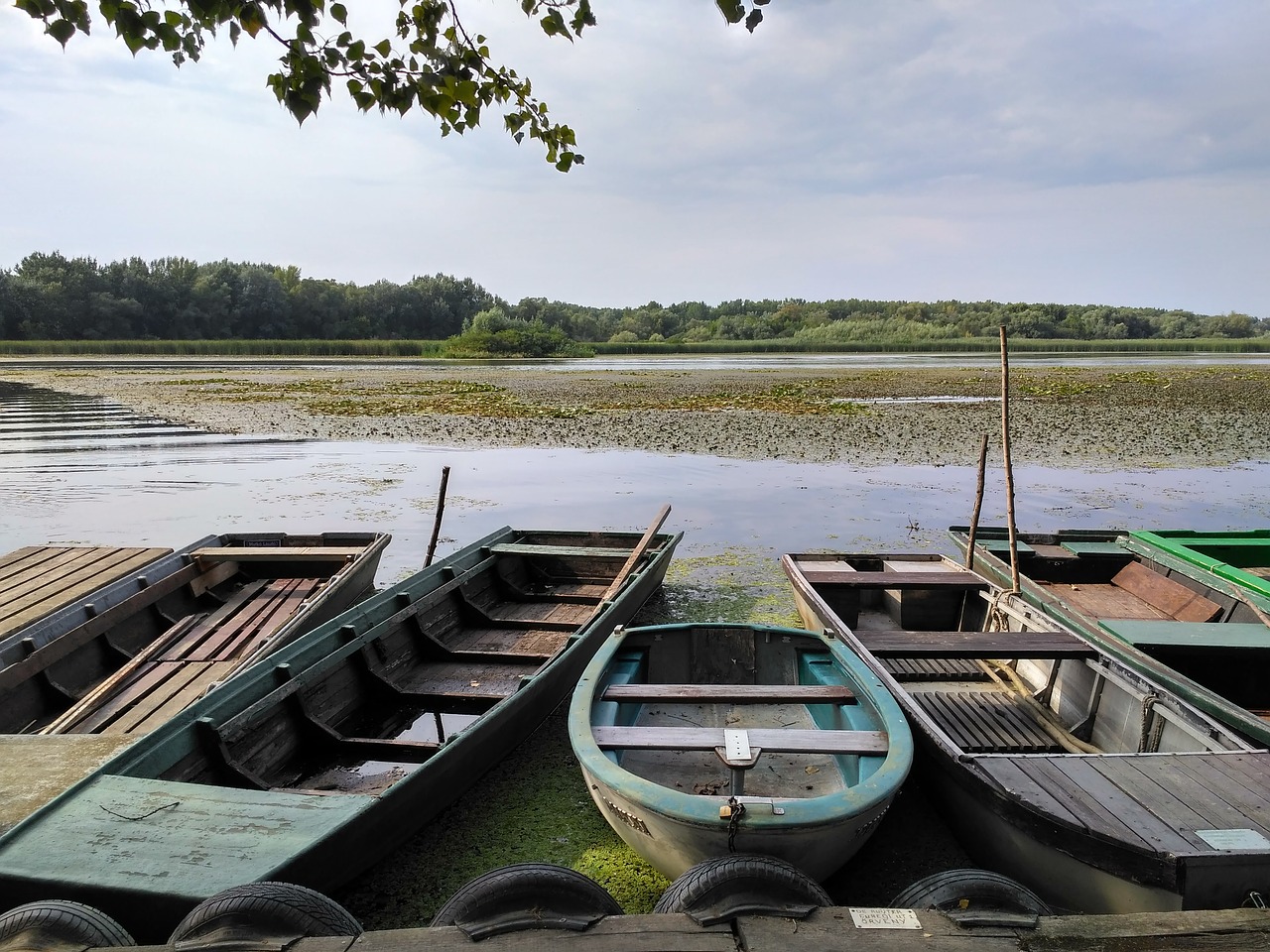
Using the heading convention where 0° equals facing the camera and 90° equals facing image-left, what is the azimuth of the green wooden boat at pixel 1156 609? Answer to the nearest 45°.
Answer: approximately 315°

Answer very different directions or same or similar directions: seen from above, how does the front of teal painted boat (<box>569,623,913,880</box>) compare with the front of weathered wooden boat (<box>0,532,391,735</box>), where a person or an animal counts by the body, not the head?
same or similar directions

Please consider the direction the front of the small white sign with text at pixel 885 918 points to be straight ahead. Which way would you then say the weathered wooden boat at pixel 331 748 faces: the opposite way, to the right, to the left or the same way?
the same way

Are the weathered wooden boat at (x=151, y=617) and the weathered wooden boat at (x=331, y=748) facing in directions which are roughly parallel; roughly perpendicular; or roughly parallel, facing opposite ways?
roughly parallel

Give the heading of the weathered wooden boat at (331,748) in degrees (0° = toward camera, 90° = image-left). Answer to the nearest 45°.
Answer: approximately 45°

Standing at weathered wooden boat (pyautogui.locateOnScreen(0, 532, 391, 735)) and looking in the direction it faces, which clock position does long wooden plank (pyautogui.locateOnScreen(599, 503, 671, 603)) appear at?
The long wooden plank is roughly at 8 o'clock from the weathered wooden boat.

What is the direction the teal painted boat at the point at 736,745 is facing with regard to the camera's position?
facing the viewer

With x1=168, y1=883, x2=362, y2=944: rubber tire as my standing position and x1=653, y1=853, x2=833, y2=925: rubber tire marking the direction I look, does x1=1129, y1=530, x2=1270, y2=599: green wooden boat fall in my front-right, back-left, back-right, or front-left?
front-left

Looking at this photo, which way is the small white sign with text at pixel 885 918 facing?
toward the camera

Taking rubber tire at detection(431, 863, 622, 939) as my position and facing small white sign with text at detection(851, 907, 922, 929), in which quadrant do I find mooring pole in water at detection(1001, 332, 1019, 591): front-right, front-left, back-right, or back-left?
front-left

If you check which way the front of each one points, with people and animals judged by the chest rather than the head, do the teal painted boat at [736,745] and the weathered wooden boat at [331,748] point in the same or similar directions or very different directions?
same or similar directions
